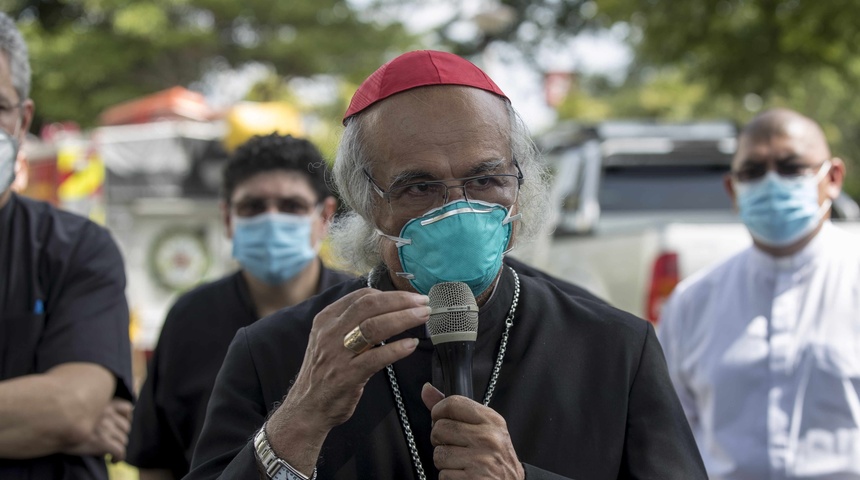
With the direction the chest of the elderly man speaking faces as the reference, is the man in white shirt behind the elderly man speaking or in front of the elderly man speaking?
behind

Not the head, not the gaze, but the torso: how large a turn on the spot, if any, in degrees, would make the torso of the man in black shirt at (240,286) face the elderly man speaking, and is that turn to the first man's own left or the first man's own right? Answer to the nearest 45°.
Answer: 0° — they already face them

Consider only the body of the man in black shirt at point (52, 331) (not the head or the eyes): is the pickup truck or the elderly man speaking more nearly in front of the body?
the elderly man speaking

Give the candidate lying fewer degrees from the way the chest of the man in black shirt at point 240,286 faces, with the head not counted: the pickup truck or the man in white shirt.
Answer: the man in white shirt

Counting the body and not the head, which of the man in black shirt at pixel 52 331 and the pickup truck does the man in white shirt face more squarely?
the man in black shirt

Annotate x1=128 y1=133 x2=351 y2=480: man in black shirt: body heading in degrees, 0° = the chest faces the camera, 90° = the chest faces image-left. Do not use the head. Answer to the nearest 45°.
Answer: approximately 0°

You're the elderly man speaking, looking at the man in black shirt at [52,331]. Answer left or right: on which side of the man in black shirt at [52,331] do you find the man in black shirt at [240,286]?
right

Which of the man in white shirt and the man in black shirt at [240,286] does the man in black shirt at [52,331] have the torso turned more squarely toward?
the man in white shirt

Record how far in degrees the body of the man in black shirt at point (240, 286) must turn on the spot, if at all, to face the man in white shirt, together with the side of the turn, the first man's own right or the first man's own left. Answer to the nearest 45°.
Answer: approximately 90° to the first man's own left

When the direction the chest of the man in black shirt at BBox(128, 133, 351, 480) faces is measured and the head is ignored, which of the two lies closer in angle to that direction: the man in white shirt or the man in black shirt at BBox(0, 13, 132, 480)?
the man in black shirt
